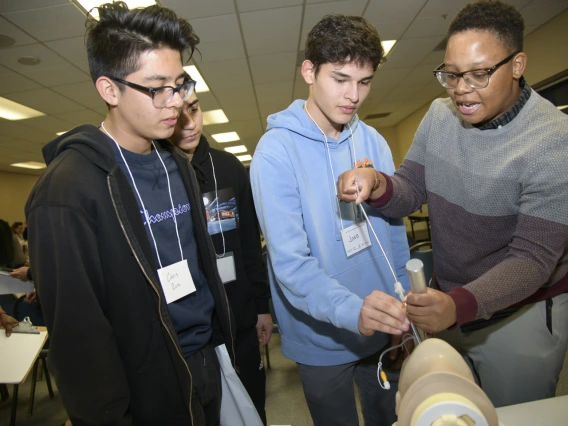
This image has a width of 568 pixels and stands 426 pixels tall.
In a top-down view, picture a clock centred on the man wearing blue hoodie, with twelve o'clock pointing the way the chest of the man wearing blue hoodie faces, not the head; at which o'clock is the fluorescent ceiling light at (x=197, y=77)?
The fluorescent ceiling light is roughly at 7 o'clock from the man wearing blue hoodie.

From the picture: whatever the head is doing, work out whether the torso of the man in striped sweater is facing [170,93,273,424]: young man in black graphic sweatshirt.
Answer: no

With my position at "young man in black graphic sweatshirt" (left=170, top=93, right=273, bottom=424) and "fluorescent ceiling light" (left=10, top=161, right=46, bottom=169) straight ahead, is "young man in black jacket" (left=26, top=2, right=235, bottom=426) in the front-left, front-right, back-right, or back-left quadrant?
back-left

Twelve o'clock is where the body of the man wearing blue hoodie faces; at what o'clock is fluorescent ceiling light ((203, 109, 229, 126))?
The fluorescent ceiling light is roughly at 7 o'clock from the man wearing blue hoodie.

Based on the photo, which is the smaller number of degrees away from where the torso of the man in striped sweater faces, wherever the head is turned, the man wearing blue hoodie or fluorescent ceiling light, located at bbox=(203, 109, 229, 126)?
the man wearing blue hoodie

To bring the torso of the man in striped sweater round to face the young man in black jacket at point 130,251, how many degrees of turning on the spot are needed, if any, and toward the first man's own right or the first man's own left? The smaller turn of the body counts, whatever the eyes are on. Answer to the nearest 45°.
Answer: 0° — they already face them

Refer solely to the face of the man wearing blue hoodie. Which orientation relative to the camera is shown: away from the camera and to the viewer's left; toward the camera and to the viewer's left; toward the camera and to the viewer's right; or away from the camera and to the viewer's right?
toward the camera and to the viewer's right

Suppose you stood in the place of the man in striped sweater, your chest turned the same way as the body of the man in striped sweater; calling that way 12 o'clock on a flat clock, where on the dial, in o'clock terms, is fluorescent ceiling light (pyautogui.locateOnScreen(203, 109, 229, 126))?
The fluorescent ceiling light is roughly at 3 o'clock from the man in striped sweater.

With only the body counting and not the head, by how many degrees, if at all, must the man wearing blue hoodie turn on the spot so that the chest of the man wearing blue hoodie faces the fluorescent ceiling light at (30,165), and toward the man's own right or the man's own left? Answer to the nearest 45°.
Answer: approximately 180°

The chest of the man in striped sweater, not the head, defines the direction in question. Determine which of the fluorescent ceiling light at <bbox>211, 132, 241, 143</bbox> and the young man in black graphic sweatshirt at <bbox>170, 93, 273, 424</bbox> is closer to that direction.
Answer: the young man in black graphic sweatshirt

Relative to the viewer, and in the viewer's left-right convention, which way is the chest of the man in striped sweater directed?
facing the viewer and to the left of the viewer

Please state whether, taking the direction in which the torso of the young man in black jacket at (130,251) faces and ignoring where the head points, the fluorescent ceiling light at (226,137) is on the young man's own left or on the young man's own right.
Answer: on the young man's own left

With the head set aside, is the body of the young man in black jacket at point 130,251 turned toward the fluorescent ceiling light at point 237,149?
no

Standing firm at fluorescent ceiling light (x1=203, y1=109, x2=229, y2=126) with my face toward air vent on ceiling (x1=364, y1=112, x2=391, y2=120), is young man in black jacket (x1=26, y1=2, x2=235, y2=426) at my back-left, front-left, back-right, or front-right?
back-right

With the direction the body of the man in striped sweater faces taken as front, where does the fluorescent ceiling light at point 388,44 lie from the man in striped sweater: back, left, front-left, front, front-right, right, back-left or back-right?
back-right

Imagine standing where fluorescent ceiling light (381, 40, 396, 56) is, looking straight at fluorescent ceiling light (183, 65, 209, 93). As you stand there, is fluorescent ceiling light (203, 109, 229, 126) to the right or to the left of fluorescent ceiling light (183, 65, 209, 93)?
right

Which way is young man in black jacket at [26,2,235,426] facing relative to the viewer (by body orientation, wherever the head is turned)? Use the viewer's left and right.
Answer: facing the viewer and to the right of the viewer

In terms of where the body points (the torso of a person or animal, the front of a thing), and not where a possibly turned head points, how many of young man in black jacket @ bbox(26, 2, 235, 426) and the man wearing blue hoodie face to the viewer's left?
0

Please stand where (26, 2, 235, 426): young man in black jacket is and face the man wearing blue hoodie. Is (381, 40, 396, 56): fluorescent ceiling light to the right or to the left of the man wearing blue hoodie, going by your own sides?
left

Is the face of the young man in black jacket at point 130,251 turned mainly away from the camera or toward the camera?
toward the camera

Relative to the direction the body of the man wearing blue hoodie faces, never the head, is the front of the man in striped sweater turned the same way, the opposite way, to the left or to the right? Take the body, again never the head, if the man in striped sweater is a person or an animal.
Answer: to the right

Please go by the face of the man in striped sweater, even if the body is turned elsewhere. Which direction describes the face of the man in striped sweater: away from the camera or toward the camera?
toward the camera
